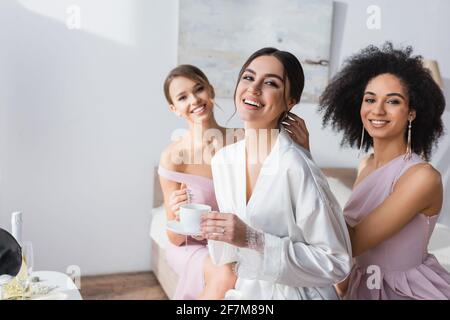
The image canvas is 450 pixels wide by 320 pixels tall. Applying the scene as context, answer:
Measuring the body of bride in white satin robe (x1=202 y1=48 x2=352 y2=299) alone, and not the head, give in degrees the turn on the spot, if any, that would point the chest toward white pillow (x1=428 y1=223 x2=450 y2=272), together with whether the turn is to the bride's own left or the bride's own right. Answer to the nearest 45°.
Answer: approximately 180°

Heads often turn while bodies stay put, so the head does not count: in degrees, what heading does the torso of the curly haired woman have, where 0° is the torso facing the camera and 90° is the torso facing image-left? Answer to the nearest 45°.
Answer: approximately 45°
